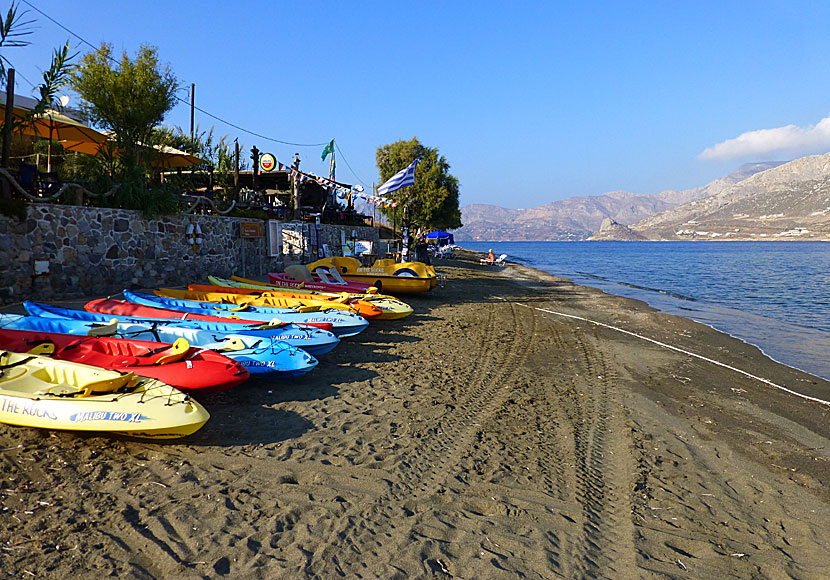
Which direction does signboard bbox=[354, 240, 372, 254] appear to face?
toward the camera

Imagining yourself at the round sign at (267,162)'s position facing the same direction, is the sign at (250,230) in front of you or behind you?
in front

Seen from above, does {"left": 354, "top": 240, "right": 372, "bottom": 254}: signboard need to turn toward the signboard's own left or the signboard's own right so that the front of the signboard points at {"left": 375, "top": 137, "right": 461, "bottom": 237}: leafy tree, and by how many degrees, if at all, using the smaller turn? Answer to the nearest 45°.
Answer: approximately 180°

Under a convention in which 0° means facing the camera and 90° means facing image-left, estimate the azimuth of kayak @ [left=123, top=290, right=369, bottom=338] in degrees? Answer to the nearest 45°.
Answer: approximately 270°

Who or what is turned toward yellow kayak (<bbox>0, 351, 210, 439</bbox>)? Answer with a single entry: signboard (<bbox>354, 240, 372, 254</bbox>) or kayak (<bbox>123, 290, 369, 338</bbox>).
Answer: the signboard

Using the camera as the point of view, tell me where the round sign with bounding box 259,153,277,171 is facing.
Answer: facing the viewer

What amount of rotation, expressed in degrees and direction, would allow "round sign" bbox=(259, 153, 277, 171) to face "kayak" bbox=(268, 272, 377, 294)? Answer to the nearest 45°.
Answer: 0° — it already faces it

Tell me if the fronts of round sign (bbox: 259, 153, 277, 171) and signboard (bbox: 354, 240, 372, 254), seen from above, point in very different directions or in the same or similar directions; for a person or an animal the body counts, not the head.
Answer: same or similar directions

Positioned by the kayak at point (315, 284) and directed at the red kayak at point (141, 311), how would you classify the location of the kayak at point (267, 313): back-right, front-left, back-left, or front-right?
front-left

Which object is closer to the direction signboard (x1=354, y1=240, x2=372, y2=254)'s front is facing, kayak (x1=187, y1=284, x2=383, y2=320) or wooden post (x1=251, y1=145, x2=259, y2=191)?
the kayak

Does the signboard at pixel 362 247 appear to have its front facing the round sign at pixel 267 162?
no

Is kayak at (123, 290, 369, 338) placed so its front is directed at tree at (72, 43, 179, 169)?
no

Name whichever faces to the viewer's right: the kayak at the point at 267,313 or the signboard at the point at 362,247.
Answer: the kayak

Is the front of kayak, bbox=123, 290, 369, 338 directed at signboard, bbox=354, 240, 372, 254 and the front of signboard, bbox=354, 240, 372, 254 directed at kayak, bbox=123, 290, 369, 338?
no
